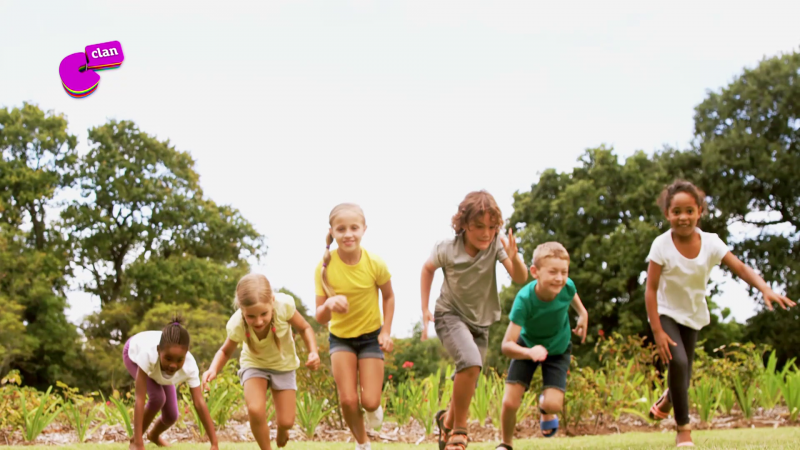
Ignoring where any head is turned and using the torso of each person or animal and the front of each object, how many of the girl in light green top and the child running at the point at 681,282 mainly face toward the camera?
2

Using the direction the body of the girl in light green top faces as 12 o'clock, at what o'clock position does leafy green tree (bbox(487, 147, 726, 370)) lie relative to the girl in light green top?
The leafy green tree is roughly at 7 o'clock from the girl in light green top.

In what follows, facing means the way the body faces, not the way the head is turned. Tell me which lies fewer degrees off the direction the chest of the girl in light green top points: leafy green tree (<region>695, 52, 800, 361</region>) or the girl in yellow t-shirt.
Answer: the girl in yellow t-shirt

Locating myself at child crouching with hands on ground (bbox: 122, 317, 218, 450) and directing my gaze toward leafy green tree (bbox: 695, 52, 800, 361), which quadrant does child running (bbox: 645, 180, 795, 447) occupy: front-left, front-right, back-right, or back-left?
front-right

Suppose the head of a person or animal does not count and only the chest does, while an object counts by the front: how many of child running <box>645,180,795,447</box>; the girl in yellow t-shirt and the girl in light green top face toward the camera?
3

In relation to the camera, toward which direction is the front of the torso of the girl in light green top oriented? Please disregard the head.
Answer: toward the camera

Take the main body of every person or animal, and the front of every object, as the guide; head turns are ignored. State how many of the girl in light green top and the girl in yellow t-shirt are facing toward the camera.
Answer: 2

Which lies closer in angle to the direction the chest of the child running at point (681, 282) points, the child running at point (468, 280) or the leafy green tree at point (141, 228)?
the child running

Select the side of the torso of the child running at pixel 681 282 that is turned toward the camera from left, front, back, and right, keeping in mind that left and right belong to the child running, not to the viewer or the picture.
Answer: front

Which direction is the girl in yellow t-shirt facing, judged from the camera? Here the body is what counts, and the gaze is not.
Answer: toward the camera

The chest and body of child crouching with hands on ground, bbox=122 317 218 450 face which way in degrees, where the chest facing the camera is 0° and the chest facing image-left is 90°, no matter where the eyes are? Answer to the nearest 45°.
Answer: approximately 315°

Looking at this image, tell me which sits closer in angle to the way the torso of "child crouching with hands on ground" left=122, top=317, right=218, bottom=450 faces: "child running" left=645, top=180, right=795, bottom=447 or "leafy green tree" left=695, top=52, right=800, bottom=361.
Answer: the child running

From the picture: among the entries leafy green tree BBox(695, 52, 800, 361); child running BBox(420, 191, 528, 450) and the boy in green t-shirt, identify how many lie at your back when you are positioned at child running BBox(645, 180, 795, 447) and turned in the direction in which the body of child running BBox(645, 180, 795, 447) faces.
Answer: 1

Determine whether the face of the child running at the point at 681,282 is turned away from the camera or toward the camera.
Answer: toward the camera
